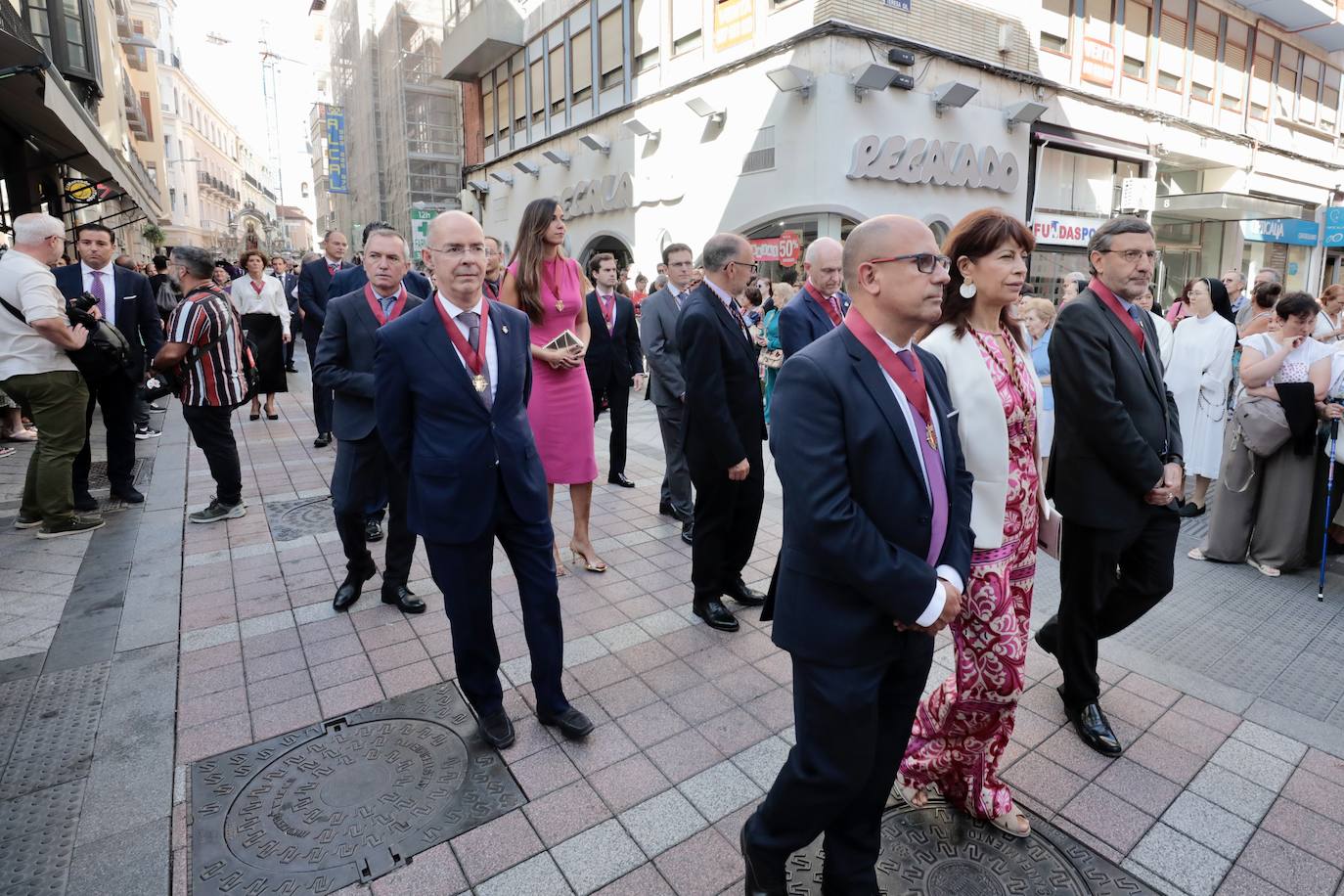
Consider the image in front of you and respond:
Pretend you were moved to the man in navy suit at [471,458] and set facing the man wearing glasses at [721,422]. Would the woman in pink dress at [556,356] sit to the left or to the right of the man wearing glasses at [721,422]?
left

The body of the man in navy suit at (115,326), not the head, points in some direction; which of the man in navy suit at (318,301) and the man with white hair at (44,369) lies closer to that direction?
the man with white hair

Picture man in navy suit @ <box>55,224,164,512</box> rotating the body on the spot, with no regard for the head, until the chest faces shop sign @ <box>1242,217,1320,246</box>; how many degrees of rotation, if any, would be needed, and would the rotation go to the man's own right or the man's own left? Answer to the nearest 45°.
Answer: approximately 90° to the man's own left

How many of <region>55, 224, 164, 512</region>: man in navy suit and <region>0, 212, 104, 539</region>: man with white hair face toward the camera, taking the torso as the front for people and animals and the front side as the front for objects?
1
